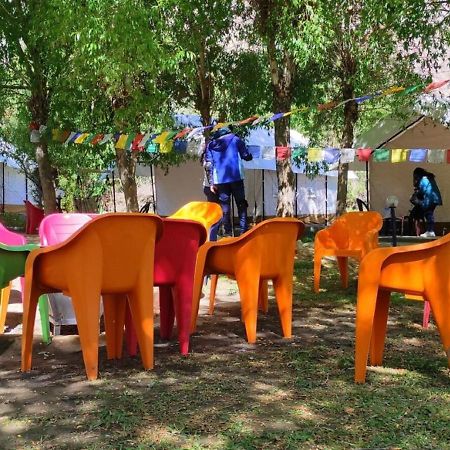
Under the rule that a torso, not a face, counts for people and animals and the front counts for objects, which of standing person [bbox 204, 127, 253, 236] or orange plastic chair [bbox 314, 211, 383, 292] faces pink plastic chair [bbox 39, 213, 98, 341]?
the orange plastic chair

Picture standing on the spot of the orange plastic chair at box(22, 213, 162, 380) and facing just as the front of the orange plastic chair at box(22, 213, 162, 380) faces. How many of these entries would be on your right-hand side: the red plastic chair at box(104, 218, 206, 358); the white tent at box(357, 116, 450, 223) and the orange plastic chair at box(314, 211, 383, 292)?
3

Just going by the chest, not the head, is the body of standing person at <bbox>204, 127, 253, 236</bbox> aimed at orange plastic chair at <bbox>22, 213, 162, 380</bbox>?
no

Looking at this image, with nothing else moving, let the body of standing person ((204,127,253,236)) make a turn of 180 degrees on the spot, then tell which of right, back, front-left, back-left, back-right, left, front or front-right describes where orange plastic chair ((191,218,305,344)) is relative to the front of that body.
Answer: front

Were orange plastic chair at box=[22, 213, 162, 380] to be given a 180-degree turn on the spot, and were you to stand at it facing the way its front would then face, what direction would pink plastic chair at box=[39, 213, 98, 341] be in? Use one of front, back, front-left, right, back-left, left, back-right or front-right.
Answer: back-left

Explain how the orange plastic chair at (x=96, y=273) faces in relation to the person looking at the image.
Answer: facing away from the viewer and to the left of the viewer

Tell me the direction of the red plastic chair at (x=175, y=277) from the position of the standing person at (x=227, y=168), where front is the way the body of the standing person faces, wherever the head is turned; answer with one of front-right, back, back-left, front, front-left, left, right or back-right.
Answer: back

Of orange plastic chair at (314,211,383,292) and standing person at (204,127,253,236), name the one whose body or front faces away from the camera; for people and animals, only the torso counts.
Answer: the standing person

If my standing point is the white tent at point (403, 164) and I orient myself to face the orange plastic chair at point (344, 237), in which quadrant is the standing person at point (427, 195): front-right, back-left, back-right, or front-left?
front-left

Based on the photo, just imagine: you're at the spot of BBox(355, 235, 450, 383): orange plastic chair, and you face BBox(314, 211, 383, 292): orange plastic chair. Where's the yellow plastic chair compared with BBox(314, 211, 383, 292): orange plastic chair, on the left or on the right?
left

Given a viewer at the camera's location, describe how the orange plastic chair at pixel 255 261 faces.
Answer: facing away from the viewer and to the left of the viewer

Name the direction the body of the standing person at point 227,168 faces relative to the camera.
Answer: away from the camera

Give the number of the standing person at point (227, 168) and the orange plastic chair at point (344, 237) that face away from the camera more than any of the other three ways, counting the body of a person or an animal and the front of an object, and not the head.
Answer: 1

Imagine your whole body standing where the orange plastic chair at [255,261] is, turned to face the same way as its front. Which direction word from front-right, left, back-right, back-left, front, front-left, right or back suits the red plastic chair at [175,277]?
left

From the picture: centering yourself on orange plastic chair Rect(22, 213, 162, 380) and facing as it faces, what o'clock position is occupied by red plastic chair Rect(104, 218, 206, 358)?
The red plastic chair is roughly at 3 o'clock from the orange plastic chair.
